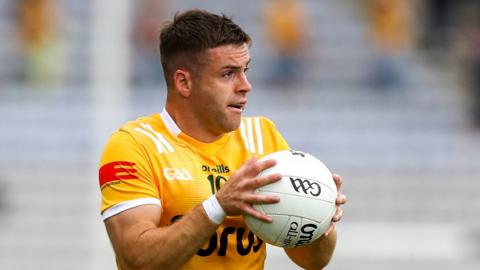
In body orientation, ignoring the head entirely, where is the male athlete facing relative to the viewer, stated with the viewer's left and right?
facing the viewer and to the right of the viewer
